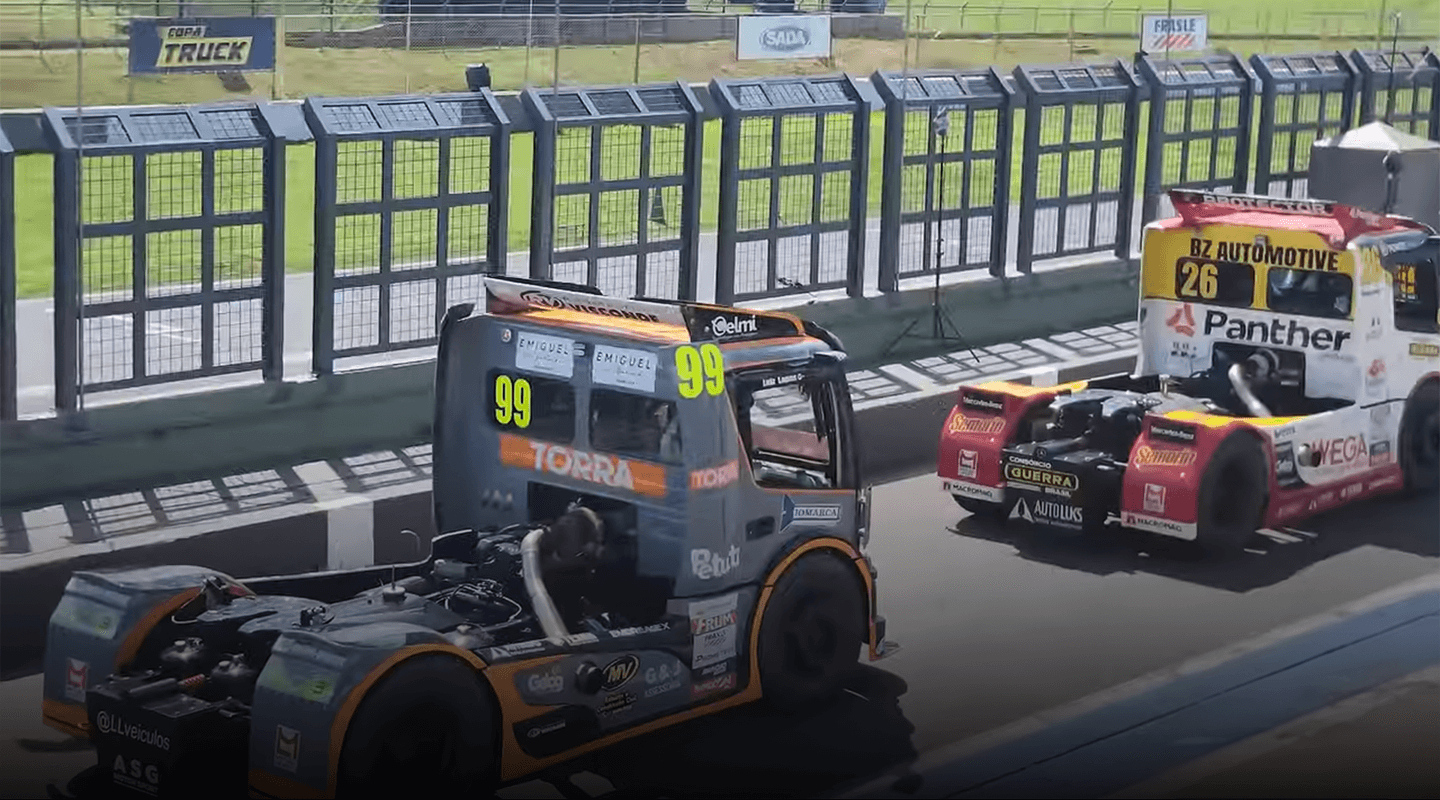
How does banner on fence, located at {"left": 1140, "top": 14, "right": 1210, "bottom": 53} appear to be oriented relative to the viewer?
toward the camera

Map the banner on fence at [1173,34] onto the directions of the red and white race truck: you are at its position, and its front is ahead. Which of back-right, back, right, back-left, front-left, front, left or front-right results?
front-left

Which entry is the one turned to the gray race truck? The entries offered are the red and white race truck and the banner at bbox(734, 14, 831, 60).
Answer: the banner

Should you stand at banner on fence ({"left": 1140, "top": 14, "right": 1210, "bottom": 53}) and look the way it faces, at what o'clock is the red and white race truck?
The red and white race truck is roughly at 12 o'clock from the banner on fence.

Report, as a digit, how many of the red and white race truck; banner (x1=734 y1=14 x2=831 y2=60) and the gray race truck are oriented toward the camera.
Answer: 1

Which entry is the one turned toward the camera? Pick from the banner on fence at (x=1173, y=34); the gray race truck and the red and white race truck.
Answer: the banner on fence

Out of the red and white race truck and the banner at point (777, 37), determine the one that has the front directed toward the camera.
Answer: the banner

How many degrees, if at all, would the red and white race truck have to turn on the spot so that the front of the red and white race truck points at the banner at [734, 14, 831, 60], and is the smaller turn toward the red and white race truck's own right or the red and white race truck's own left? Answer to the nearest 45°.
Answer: approximately 90° to the red and white race truck's own left

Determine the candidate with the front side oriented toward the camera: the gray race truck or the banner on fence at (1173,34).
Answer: the banner on fence

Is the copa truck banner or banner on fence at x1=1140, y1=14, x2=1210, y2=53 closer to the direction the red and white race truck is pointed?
the banner on fence

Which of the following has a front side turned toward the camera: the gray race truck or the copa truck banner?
the copa truck banner

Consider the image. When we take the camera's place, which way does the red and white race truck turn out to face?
facing away from the viewer and to the right of the viewer

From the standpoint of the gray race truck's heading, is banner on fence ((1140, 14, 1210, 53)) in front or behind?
in front

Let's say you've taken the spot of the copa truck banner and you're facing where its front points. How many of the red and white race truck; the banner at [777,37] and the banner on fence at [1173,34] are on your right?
0

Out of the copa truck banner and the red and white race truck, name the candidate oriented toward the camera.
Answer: the copa truck banner

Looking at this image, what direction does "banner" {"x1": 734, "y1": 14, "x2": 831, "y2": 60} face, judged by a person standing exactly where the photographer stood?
facing the viewer

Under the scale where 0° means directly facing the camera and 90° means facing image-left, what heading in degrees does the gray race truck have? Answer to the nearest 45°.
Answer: approximately 225°
